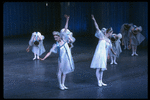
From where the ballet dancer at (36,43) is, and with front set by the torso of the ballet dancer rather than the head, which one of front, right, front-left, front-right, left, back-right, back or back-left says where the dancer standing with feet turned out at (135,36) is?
left

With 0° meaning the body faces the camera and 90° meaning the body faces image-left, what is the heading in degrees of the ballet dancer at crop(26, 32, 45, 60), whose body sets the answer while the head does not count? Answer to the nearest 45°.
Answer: approximately 0°
